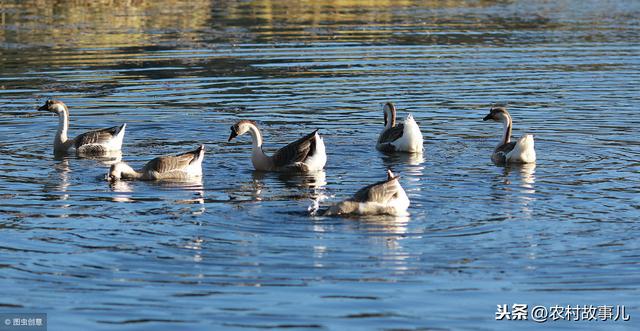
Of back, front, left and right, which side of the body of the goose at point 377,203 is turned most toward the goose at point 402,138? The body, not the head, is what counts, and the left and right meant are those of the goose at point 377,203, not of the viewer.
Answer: right

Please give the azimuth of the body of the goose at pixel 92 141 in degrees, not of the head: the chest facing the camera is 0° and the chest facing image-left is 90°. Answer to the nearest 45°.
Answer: approximately 90°

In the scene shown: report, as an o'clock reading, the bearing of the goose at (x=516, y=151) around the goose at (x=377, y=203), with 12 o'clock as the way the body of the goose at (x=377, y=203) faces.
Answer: the goose at (x=516, y=151) is roughly at 4 o'clock from the goose at (x=377, y=203).

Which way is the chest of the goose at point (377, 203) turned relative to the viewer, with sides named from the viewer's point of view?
facing to the left of the viewer

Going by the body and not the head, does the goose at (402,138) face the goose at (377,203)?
no

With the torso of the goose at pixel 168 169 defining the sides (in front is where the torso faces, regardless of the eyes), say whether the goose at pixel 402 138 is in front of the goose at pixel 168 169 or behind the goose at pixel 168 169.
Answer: behind

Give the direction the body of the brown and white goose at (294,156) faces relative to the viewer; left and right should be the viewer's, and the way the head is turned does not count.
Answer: facing to the left of the viewer

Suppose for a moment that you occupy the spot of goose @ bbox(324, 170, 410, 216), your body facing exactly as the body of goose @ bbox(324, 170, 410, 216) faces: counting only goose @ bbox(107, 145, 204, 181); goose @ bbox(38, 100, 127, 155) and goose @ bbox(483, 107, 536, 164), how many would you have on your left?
0

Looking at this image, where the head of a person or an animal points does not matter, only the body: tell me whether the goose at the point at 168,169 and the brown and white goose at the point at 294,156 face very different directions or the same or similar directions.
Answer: same or similar directions

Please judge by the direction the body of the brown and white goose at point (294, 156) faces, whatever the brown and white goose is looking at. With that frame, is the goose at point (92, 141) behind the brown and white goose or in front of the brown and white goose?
in front

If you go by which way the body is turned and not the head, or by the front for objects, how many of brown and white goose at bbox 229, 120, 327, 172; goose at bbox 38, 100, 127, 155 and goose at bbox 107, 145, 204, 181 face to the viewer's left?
3

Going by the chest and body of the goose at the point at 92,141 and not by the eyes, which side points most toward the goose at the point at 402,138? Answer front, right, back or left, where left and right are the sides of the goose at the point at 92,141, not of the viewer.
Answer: back

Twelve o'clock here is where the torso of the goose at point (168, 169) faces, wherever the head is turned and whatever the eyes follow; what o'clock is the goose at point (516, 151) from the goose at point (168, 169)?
the goose at point (516, 151) is roughly at 6 o'clock from the goose at point (168, 169).

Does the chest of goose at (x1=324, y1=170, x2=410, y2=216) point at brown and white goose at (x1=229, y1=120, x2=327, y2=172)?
no

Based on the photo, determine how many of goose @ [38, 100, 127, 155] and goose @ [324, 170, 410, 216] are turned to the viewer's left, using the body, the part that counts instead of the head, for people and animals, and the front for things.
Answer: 2

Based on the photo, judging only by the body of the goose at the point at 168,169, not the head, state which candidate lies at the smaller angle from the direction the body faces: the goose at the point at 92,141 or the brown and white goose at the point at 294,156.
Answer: the goose
